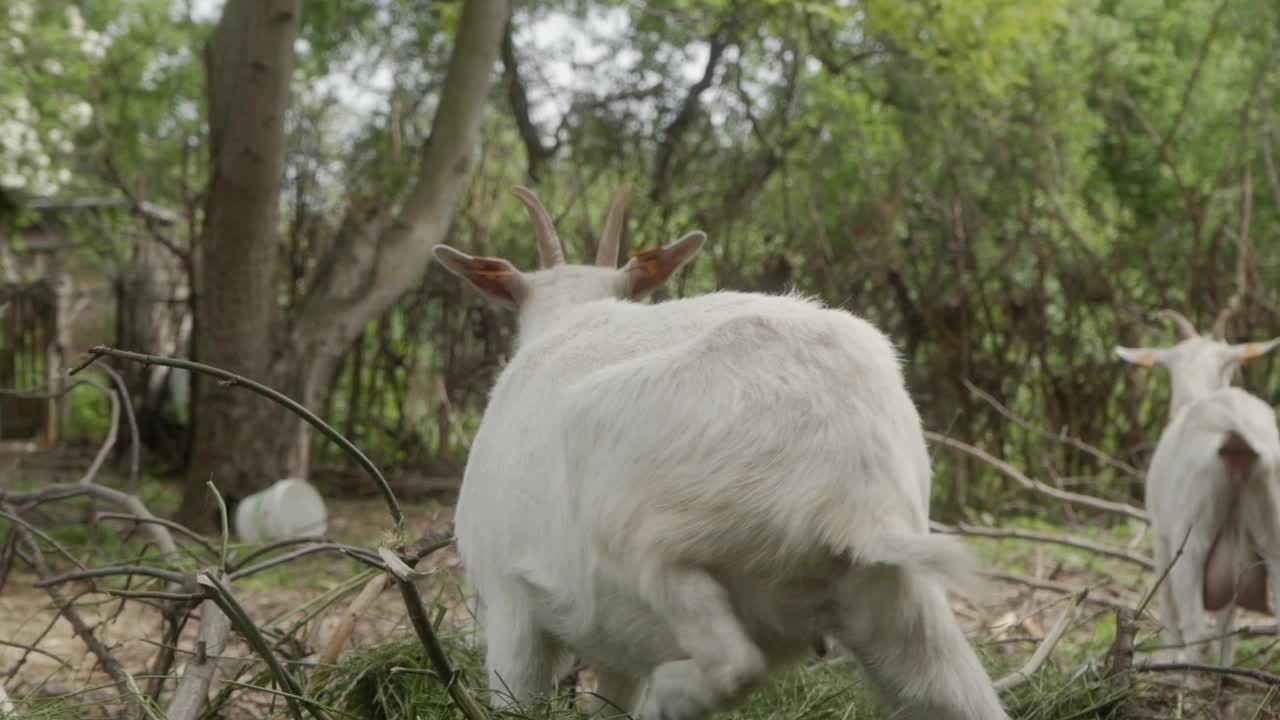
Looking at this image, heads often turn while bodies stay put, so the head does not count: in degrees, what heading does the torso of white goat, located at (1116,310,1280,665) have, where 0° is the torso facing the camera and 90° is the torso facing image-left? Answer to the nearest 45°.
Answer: approximately 180°

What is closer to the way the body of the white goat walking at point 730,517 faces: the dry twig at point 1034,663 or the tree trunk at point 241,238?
the tree trunk

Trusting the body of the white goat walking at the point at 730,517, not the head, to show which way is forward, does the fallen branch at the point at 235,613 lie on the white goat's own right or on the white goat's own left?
on the white goat's own left

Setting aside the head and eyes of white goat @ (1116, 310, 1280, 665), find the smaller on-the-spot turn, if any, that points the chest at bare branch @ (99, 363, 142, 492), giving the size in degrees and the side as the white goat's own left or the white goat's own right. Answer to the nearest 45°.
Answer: approximately 135° to the white goat's own left

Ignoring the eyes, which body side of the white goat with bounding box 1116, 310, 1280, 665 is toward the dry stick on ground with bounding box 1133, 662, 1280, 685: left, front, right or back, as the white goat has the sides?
back

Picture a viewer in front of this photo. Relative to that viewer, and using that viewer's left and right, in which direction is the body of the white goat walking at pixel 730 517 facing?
facing away from the viewer and to the left of the viewer
